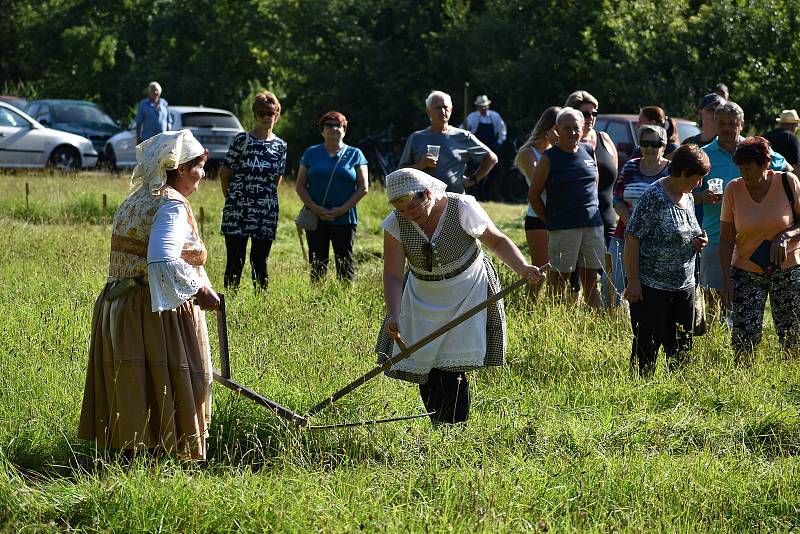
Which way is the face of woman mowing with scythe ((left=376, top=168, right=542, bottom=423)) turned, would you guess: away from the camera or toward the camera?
toward the camera

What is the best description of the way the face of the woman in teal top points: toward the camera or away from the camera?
toward the camera

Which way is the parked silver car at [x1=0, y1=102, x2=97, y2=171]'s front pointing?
to the viewer's right

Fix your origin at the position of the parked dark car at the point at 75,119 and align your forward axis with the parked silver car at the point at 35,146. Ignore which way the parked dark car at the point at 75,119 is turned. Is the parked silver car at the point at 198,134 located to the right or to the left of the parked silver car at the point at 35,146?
left

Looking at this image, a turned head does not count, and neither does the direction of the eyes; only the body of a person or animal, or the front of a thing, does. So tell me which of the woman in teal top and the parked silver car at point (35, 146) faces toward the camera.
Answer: the woman in teal top

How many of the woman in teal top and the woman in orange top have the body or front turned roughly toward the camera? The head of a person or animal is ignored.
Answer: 2

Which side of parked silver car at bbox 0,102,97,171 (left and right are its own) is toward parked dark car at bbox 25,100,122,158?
left

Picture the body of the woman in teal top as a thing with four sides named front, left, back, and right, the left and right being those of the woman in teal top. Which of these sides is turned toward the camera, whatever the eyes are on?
front

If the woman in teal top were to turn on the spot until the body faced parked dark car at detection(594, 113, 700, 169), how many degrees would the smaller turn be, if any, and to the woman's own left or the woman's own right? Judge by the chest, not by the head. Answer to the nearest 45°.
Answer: approximately 135° to the woman's own left

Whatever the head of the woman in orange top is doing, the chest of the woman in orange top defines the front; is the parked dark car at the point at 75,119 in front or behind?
behind

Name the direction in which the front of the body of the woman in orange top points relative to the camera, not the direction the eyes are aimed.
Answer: toward the camera

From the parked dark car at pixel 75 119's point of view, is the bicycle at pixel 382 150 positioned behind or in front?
in front

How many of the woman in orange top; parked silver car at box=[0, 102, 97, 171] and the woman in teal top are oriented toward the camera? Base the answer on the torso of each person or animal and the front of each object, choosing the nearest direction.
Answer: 2

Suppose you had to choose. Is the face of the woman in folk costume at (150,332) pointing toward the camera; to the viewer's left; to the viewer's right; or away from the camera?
to the viewer's right

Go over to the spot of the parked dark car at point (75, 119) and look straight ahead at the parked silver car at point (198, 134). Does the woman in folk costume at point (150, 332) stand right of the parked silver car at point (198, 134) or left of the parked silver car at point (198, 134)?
right

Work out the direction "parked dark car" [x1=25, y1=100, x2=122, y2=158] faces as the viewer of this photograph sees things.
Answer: facing the viewer and to the right of the viewer

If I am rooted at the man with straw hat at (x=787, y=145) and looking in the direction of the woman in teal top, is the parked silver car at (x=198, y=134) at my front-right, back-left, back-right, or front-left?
front-right
